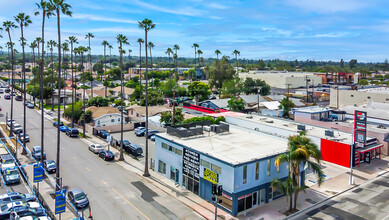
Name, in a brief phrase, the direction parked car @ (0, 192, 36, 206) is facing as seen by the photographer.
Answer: facing to the right of the viewer

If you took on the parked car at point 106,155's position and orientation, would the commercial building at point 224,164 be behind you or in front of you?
behind

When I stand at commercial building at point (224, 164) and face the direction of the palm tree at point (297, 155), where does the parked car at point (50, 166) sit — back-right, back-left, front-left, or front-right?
back-right

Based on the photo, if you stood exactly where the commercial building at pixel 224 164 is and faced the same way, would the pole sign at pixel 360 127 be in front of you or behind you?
behind

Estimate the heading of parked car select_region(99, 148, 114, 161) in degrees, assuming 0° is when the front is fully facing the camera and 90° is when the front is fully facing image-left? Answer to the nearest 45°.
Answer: approximately 135°

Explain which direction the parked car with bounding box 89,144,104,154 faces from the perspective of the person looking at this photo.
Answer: facing away from the viewer and to the left of the viewer
